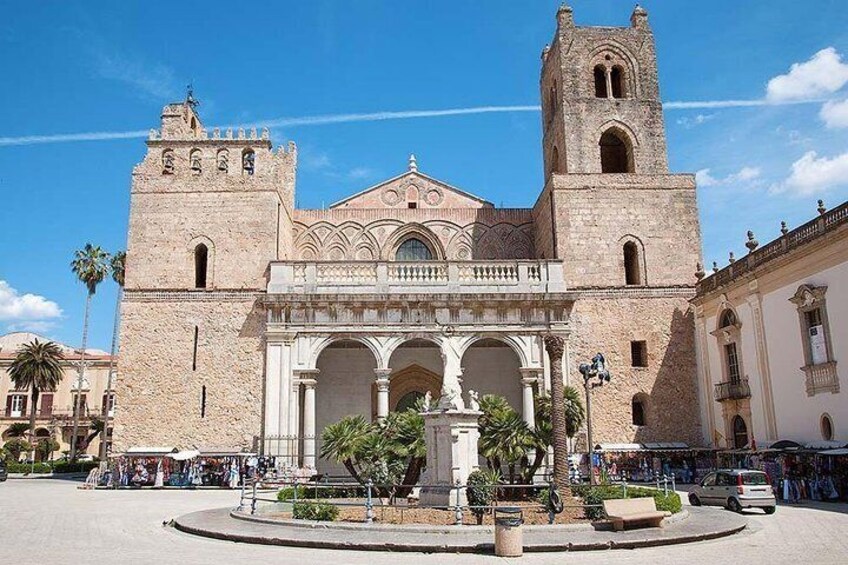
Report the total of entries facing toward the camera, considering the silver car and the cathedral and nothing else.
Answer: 1

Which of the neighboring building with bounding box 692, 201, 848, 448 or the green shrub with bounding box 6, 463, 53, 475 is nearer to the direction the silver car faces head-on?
the green shrub

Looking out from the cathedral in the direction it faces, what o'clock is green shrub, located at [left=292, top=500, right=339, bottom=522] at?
The green shrub is roughly at 12 o'clock from the cathedral.

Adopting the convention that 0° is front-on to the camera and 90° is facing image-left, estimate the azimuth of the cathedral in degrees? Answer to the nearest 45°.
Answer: approximately 0°

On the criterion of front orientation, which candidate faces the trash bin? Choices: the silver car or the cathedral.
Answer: the cathedral

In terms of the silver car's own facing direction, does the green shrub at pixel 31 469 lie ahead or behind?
ahead

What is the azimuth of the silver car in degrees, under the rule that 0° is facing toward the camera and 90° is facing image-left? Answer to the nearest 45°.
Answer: approximately 135°

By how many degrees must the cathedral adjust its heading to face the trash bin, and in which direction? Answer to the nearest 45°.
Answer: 0° — it already faces it
